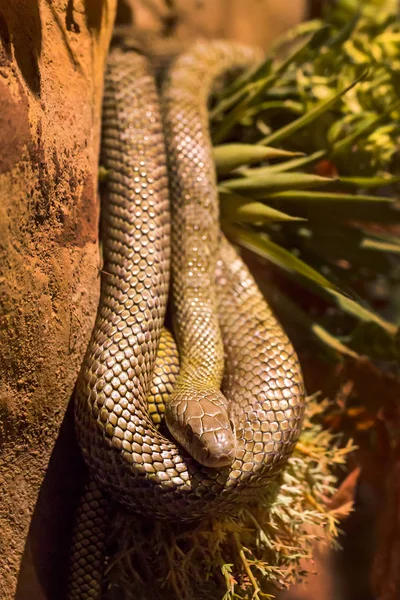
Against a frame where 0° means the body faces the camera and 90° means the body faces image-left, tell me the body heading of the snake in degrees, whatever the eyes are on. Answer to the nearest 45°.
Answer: approximately 0°
